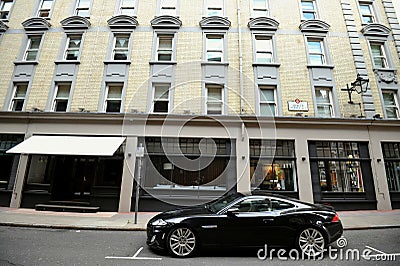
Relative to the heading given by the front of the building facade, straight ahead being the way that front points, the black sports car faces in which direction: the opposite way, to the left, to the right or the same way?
to the right

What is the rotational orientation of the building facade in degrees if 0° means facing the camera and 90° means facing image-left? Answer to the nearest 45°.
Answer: approximately 0°

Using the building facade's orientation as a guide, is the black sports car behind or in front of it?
in front

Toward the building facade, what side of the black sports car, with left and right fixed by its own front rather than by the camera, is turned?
right

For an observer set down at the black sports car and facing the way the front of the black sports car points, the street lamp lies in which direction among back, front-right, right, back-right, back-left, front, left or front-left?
back-right

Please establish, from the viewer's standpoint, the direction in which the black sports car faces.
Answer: facing to the left of the viewer

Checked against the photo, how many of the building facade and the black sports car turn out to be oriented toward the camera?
1
